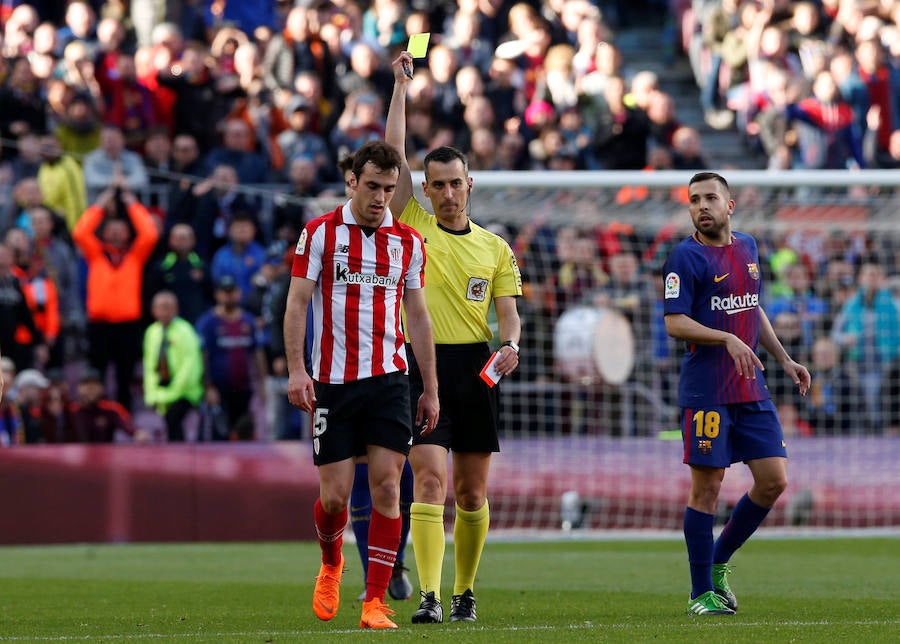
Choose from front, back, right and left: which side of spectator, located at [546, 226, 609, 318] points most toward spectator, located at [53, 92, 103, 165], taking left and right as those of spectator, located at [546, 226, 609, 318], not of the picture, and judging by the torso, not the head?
right

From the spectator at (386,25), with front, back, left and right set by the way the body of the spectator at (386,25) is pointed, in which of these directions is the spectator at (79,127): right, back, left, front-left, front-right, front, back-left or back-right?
front-right

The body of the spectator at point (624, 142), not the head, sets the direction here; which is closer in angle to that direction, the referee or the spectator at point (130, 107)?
the referee

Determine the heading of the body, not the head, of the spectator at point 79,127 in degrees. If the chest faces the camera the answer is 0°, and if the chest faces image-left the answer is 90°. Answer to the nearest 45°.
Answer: approximately 0°

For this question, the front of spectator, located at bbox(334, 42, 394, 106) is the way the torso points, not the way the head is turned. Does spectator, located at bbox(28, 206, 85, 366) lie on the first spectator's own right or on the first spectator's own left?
on the first spectator's own right

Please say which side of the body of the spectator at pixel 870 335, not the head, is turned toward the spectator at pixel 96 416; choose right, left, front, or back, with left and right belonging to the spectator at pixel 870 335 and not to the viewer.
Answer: right

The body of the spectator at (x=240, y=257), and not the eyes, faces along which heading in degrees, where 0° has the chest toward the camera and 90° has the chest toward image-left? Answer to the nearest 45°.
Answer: approximately 0°
